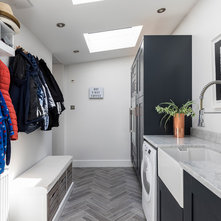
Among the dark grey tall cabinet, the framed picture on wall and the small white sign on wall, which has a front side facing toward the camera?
the small white sign on wall

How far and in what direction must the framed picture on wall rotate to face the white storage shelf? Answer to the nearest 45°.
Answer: approximately 45° to its left

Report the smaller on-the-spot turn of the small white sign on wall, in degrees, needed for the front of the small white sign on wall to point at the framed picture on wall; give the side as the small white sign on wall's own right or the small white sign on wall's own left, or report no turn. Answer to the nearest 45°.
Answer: approximately 45° to the small white sign on wall's own left

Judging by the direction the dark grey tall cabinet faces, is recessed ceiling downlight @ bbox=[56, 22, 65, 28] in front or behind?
in front

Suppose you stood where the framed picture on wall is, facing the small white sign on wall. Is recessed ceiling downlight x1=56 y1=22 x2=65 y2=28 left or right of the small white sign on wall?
left

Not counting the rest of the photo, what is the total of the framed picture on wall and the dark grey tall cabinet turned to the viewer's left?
2

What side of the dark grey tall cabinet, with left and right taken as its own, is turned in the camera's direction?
left

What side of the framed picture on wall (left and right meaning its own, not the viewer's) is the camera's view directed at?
left

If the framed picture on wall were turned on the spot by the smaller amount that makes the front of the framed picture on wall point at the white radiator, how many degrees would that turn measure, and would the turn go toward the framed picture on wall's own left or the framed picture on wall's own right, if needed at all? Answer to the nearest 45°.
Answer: approximately 45° to the framed picture on wall's own left

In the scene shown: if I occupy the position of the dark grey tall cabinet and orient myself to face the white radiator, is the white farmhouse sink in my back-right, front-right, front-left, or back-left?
front-left

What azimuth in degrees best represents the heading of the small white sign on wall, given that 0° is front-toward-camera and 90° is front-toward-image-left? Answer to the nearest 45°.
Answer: approximately 0°

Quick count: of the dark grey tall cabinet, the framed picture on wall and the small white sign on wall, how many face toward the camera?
1
